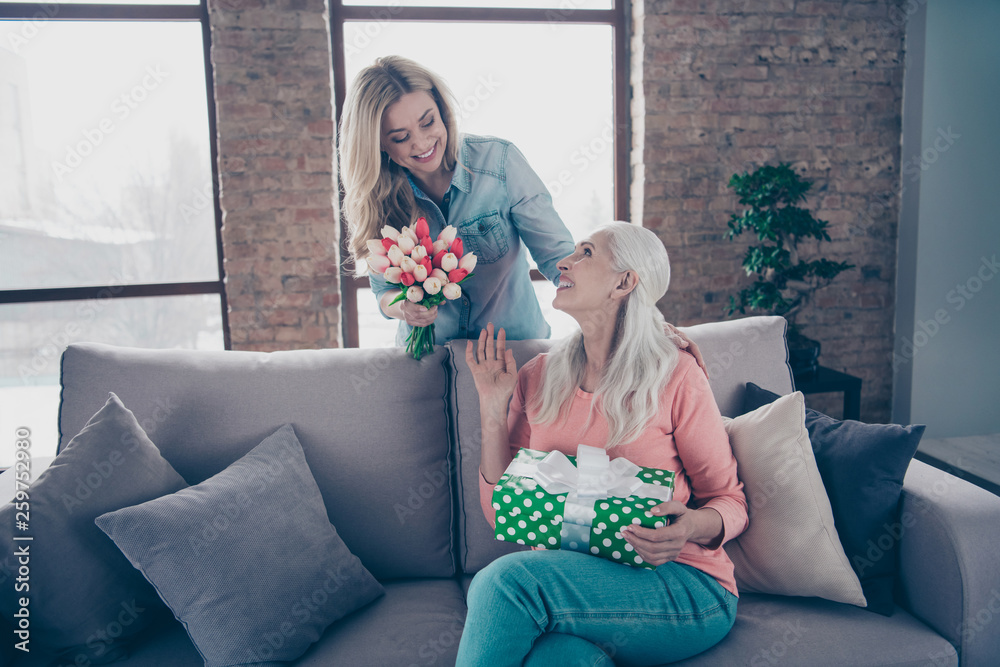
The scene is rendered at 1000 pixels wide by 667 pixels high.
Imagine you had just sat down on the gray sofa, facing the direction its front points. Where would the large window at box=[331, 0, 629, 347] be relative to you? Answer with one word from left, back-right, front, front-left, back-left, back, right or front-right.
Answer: back

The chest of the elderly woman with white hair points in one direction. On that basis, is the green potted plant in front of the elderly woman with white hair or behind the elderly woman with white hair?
behind

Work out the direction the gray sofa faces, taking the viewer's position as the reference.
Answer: facing the viewer

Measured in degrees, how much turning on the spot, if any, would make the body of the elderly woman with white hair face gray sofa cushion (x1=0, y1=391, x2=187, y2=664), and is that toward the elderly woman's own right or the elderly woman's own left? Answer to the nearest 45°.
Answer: approximately 45° to the elderly woman's own right

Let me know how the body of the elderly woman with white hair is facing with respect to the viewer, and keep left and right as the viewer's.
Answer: facing the viewer and to the left of the viewer

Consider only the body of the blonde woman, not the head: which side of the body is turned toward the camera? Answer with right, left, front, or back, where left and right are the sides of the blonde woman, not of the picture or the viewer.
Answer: front

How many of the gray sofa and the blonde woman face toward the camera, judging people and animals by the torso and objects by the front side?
2

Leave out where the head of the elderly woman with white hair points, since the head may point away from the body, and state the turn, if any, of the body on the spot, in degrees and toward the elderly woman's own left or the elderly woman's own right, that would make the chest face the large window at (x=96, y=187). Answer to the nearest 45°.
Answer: approximately 90° to the elderly woman's own right

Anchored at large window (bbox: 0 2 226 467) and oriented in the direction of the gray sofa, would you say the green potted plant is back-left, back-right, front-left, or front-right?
front-left

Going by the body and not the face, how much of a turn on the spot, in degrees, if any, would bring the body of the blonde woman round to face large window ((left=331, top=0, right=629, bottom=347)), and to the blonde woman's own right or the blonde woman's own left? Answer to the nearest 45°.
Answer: approximately 180°

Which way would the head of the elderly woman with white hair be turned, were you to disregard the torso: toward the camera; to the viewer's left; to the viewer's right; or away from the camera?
to the viewer's left

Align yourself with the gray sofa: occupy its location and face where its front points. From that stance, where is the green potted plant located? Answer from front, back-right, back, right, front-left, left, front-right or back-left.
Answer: back-left

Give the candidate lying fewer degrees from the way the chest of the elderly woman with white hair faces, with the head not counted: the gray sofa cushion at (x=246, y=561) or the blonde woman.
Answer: the gray sofa cushion
